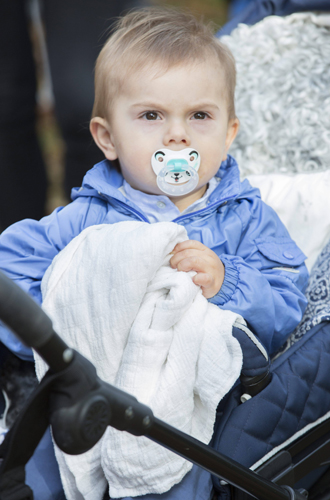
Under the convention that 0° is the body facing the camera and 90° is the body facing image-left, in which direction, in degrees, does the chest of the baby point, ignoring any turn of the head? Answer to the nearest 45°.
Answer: approximately 0°
